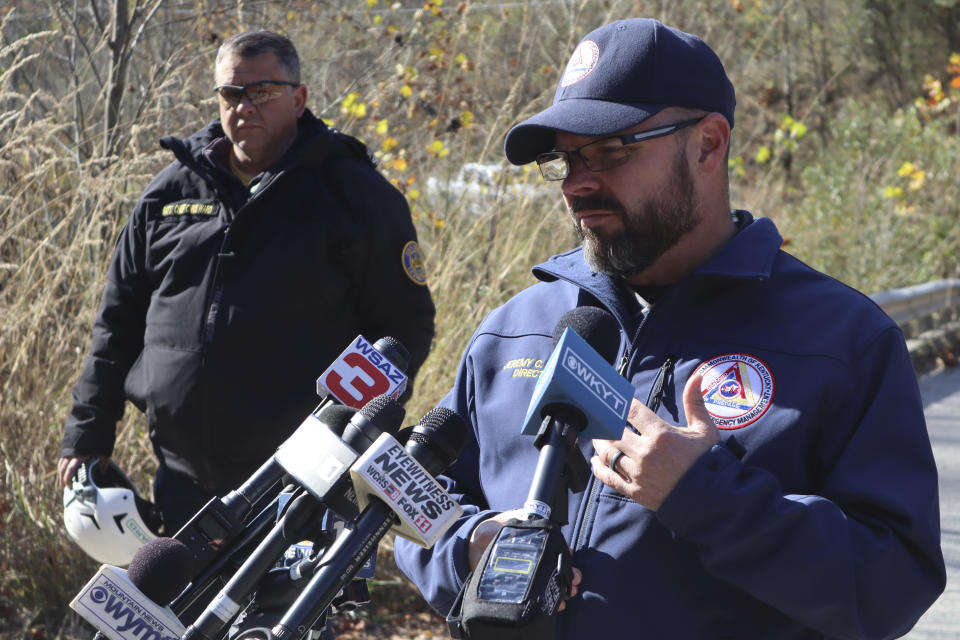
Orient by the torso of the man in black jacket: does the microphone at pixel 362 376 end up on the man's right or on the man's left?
on the man's left

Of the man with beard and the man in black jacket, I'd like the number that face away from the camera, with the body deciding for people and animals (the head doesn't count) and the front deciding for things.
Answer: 0

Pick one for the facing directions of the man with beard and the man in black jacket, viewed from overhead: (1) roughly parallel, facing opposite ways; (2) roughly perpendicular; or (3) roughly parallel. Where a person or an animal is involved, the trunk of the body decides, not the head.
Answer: roughly parallel

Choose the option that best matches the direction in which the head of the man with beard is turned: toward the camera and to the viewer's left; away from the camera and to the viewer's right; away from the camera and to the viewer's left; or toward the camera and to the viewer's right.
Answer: toward the camera and to the viewer's left

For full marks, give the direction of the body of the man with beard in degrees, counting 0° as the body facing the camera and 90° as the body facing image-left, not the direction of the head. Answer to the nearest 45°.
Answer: approximately 45°

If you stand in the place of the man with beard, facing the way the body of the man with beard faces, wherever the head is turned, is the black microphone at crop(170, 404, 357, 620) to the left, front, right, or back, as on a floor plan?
front

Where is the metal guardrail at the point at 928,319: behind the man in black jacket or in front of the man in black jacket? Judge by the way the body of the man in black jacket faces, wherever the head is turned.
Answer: behind

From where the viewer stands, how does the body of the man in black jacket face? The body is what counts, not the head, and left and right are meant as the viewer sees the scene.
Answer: facing the viewer and to the left of the viewer

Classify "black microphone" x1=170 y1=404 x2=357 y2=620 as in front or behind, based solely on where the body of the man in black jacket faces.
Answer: in front

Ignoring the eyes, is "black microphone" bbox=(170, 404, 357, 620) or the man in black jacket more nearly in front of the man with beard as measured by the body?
the black microphone

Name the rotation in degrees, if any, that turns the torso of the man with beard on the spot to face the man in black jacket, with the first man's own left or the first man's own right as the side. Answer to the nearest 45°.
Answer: approximately 90° to the first man's own right

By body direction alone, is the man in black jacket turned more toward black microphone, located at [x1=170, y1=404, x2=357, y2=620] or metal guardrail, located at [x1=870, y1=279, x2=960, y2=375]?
the black microphone
